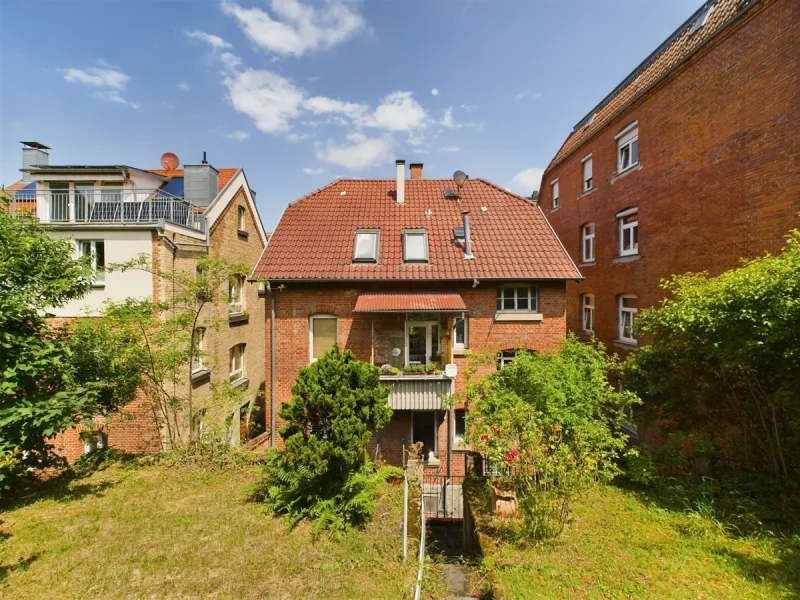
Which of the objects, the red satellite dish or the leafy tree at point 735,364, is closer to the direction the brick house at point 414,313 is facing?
the leafy tree

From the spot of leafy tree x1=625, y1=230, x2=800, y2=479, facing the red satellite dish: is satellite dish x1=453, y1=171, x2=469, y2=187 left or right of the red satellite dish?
right

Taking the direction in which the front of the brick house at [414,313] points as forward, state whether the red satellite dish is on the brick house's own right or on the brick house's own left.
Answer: on the brick house's own right

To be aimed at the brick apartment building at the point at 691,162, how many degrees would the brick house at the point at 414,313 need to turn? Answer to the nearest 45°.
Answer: approximately 90° to its left

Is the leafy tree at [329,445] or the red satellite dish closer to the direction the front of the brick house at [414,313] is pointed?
the leafy tree

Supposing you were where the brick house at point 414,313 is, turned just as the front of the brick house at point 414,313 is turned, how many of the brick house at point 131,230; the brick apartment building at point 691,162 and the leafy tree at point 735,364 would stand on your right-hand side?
1

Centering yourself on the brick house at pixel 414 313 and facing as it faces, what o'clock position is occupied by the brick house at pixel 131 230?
the brick house at pixel 131 230 is roughly at 3 o'clock from the brick house at pixel 414 313.

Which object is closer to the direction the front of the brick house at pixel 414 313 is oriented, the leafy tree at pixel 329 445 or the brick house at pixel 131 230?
the leafy tree

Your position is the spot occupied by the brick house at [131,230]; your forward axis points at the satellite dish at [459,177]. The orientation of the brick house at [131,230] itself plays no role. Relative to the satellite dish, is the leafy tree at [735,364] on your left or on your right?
right

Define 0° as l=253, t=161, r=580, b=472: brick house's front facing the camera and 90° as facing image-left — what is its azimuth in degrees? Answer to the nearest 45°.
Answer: approximately 0°
